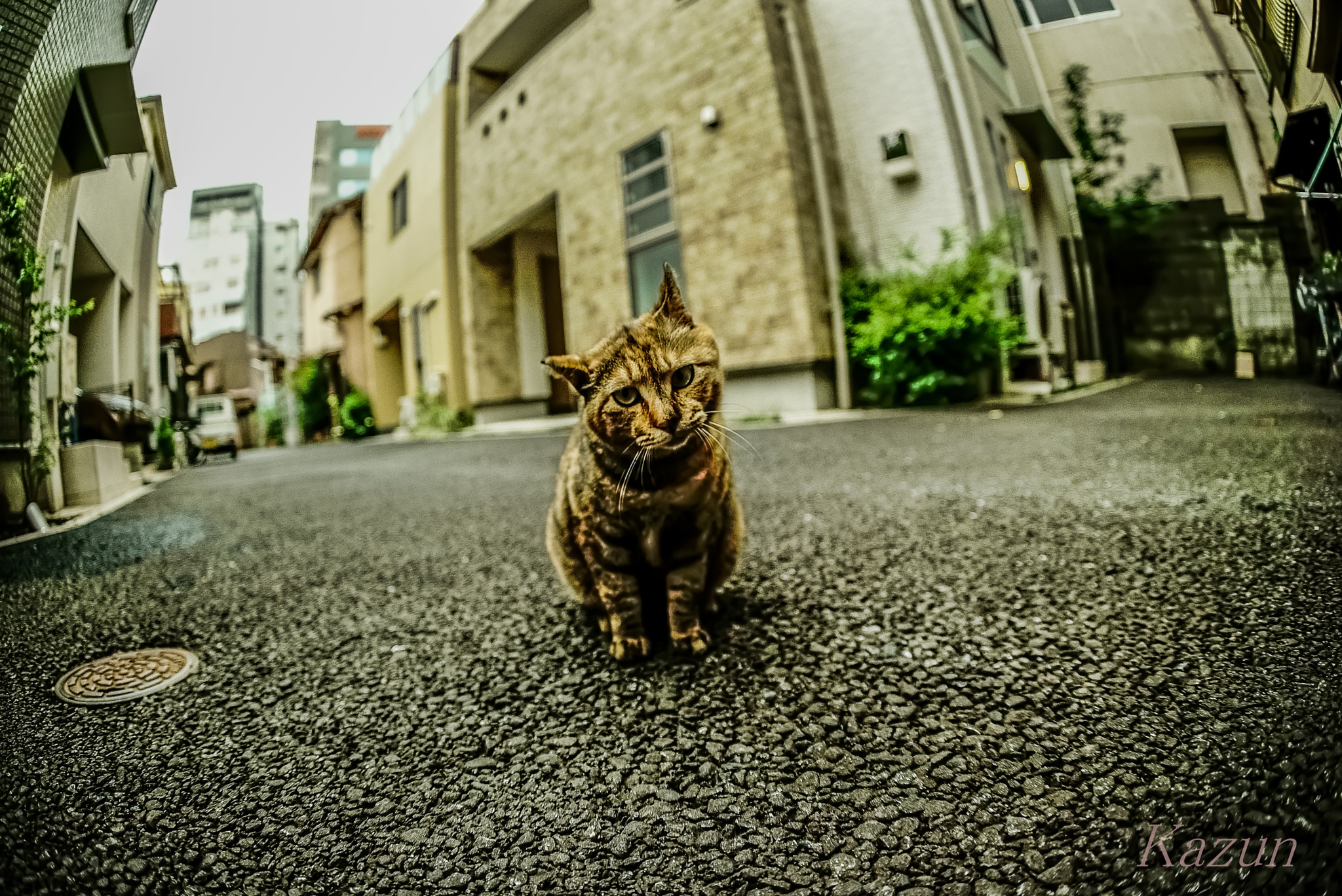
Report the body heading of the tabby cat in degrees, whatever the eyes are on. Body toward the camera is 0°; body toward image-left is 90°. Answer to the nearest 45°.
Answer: approximately 0°

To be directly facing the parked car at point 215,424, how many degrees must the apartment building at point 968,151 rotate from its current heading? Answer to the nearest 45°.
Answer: approximately 90° to its right

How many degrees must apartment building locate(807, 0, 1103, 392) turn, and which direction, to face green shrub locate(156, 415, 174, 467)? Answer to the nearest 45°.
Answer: approximately 90° to its right

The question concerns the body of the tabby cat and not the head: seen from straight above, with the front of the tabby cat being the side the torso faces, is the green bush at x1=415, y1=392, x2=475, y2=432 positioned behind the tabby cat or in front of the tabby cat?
behind

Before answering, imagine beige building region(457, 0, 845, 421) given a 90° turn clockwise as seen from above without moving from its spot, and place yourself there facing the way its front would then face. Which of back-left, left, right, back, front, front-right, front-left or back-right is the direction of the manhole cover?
back-left

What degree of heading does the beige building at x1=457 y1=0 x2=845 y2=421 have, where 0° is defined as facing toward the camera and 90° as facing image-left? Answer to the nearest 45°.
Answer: approximately 45°
